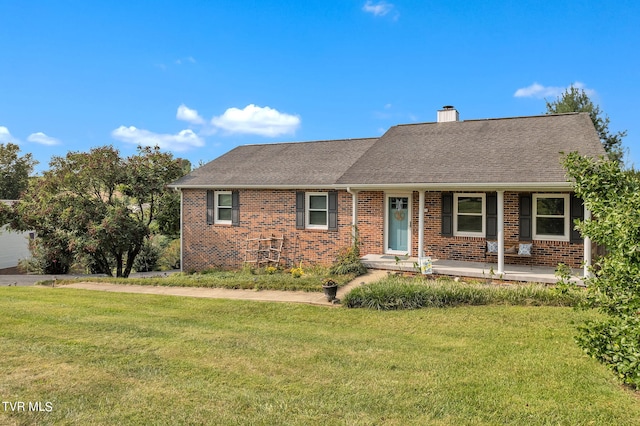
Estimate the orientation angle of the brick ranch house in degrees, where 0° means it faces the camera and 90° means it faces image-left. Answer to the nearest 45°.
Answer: approximately 0°

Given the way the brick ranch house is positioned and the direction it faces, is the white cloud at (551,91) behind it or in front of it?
behind

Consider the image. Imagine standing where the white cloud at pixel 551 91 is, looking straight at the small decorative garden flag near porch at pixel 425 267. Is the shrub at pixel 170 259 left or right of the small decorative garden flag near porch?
right
